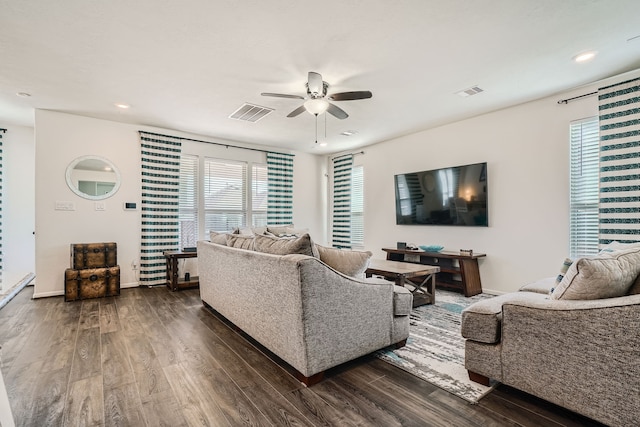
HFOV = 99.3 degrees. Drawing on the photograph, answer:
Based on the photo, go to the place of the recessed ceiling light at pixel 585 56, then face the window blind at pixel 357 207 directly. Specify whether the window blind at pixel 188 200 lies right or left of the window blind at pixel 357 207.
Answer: left

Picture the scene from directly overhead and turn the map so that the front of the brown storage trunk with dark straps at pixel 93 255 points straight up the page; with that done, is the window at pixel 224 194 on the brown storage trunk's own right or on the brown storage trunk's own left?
on the brown storage trunk's own left

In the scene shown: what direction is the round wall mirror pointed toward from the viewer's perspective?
toward the camera

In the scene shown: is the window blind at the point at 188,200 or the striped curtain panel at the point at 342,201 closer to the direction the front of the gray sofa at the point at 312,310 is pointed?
the striped curtain panel

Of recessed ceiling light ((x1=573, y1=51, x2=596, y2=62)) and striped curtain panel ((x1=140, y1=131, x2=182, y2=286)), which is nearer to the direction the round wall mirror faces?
the recessed ceiling light

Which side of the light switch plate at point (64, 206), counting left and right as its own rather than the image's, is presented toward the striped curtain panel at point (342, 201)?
left

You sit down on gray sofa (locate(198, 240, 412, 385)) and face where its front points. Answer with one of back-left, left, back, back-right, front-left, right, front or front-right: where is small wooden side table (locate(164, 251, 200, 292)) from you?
left

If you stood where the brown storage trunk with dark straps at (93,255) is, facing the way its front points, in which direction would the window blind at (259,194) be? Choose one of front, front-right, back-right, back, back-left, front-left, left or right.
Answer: left

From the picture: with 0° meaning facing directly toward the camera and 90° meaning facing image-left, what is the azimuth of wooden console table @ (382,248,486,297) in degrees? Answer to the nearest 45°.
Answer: approximately 45°

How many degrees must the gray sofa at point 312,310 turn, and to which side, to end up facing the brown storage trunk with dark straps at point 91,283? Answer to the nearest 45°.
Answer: approximately 90° to its left

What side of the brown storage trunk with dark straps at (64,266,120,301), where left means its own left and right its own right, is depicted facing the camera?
front

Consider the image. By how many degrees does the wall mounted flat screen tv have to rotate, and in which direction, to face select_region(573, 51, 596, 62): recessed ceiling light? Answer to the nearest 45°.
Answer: approximately 90° to its left

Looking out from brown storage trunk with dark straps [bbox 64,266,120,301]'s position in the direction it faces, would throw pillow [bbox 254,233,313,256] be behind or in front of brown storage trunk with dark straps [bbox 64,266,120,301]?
in front

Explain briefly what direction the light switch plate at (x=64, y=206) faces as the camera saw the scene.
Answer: facing the viewer

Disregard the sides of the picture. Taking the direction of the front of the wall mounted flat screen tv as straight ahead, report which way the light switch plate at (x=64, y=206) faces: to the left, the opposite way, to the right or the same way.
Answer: to the left

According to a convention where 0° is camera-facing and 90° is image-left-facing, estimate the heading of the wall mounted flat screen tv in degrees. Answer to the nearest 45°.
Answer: approximately 45°

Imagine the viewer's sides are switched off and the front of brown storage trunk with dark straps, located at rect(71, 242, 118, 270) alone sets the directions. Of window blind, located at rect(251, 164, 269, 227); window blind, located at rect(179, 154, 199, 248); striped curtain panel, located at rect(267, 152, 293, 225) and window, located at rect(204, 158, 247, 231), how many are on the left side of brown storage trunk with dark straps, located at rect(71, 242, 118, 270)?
4

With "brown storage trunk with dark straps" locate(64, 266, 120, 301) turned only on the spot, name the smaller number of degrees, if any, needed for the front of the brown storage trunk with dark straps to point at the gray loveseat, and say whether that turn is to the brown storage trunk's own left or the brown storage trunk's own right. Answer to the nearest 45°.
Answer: approximately 45° to the brown storage trunk's own left
